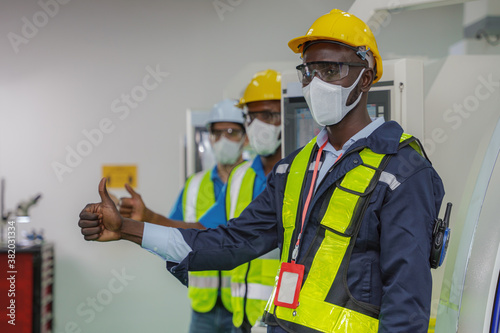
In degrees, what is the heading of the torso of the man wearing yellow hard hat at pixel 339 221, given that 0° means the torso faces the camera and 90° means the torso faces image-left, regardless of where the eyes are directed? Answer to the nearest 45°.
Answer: approximately 45°
